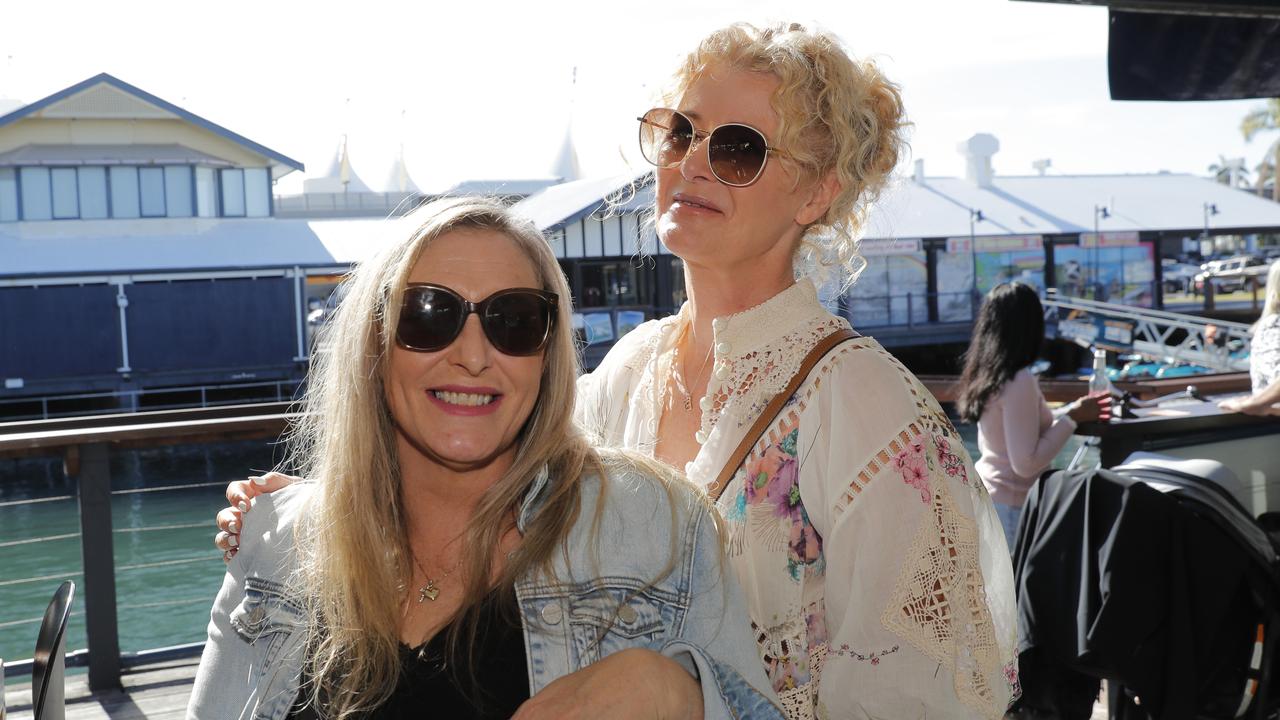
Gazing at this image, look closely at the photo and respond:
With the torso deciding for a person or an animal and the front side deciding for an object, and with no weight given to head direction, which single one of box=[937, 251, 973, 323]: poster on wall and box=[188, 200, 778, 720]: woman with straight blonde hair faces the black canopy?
the poster on wall

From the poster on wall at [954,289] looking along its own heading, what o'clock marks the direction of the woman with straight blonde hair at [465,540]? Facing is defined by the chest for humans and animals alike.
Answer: The woman with straight blonde hair is roughly at 12 o'clock from the poster on wall.

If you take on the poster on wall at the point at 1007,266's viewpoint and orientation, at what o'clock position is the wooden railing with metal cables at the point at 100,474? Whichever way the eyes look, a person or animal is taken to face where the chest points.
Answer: The wooden railing with metal cables is roughly at 12 o'clock from the poster on wall.

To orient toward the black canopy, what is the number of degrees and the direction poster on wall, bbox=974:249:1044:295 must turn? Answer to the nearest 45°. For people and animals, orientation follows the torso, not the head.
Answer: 0° — it already faces it

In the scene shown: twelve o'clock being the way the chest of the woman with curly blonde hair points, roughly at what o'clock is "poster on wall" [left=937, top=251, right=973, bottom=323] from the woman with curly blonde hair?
The poster on wall is roughly at 5 o'clock from the woman with curly blonde hair.

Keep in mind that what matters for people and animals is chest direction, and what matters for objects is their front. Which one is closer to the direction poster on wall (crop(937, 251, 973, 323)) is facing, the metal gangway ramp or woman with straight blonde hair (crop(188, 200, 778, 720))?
the woman with straight blonde hair

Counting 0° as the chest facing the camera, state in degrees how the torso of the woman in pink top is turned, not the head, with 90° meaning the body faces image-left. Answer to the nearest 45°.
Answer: approximately 225°

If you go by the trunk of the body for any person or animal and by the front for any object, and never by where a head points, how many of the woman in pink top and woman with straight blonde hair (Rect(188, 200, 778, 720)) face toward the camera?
1

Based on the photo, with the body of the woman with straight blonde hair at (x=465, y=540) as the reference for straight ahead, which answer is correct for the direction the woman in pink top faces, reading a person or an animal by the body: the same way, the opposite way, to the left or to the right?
to the left

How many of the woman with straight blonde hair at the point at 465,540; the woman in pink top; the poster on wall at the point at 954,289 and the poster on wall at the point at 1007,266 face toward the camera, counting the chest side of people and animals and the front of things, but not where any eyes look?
3
